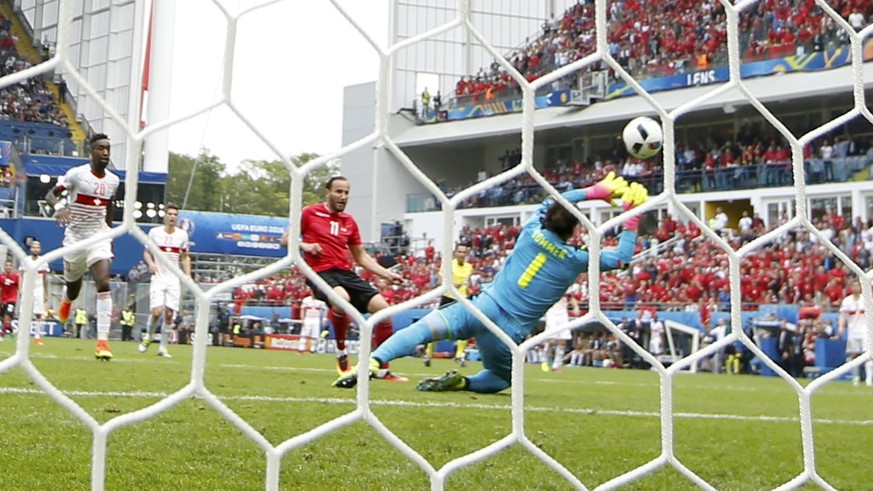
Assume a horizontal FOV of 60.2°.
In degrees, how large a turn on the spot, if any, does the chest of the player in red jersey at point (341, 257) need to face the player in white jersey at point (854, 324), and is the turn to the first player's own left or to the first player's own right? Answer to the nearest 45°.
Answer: approximately 90° to the first player's own left

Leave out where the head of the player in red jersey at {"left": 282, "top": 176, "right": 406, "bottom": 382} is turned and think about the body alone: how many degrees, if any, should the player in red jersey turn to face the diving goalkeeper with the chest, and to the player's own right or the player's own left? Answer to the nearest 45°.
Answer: approximately 45° to the player's own left

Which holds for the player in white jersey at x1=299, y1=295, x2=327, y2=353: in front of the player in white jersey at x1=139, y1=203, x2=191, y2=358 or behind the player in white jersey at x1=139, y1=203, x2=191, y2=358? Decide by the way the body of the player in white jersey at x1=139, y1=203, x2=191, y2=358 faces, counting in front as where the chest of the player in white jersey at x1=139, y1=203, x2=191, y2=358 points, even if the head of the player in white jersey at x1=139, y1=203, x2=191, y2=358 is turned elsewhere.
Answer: behind

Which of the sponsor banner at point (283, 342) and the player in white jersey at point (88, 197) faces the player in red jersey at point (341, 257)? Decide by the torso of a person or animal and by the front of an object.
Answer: the sponsor banner

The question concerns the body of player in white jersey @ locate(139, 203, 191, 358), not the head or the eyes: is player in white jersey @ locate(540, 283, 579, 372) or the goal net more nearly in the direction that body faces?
the goal net

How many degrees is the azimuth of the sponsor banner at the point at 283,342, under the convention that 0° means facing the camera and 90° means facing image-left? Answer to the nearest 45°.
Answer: approximately 0°

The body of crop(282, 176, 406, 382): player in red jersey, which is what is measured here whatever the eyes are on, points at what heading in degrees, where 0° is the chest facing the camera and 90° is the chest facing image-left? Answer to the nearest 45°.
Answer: approximately 315°

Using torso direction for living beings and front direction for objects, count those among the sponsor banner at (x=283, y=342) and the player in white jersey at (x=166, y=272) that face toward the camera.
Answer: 2

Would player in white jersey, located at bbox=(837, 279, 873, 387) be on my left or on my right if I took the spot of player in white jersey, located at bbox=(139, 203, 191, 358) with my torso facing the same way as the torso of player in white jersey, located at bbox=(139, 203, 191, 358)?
on my left
